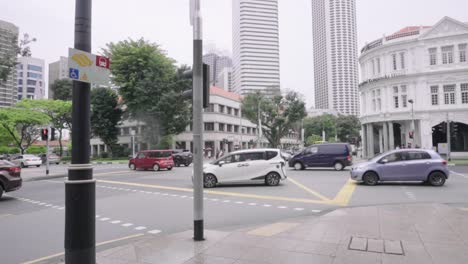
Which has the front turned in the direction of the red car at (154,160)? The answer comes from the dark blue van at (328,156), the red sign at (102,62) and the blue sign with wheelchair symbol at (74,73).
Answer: the dark blue van

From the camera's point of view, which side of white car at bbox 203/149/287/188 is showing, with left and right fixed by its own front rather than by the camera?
left

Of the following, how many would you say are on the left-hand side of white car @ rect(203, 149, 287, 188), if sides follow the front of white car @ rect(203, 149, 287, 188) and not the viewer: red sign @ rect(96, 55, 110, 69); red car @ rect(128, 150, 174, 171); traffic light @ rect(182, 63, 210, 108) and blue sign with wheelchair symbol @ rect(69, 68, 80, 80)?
3

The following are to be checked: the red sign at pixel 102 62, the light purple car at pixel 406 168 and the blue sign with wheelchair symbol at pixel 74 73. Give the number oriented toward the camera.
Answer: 2

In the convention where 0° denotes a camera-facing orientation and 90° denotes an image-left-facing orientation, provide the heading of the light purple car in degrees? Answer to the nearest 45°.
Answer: approximately 90°

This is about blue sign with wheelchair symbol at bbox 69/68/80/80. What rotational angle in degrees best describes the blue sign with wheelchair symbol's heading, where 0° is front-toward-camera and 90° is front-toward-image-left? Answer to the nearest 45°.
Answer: approximately 0°

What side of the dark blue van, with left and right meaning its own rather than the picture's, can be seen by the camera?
left

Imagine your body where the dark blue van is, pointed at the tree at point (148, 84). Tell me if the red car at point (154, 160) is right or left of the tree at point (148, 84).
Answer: left
